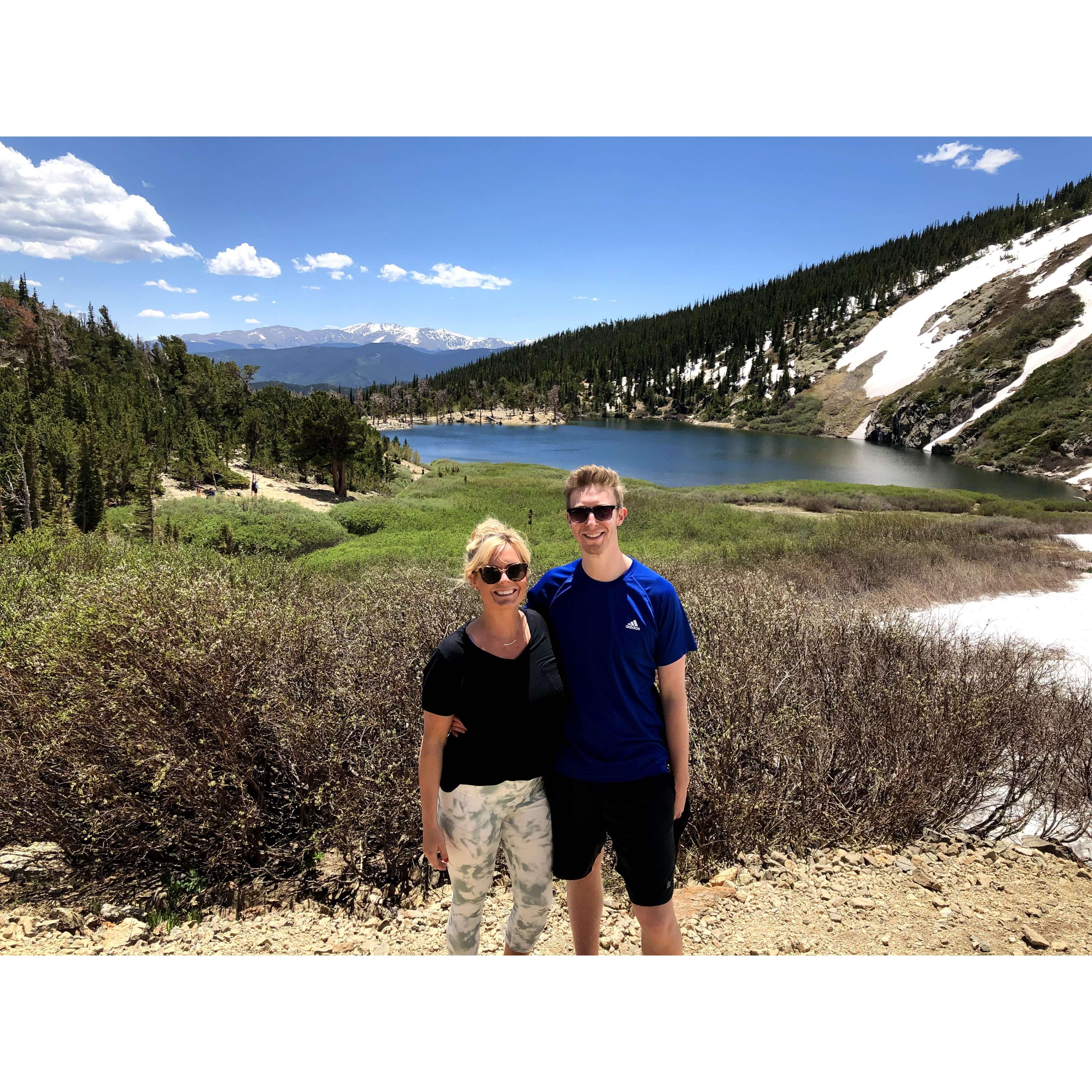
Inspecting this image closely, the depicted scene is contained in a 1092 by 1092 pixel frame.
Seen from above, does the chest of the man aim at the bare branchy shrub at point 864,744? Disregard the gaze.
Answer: no

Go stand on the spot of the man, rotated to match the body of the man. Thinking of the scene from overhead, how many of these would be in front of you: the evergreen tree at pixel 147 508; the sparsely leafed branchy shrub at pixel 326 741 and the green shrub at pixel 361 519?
0

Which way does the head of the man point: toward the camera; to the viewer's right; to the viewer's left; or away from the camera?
toward the camera

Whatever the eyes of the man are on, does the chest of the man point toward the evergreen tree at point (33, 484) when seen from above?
no

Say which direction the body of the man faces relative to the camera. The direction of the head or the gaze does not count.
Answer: toward the camera

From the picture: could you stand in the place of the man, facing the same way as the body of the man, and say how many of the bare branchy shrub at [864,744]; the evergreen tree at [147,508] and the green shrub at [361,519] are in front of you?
0

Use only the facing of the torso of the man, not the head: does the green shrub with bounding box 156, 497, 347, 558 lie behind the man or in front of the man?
behind

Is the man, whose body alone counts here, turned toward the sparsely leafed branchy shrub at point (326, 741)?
no

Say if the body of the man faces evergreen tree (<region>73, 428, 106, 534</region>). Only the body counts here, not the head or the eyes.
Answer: no

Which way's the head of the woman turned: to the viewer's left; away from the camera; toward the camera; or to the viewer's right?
toward the camera

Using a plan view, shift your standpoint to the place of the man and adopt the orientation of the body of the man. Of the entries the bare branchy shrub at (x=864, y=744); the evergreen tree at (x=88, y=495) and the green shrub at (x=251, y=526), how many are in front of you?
0
